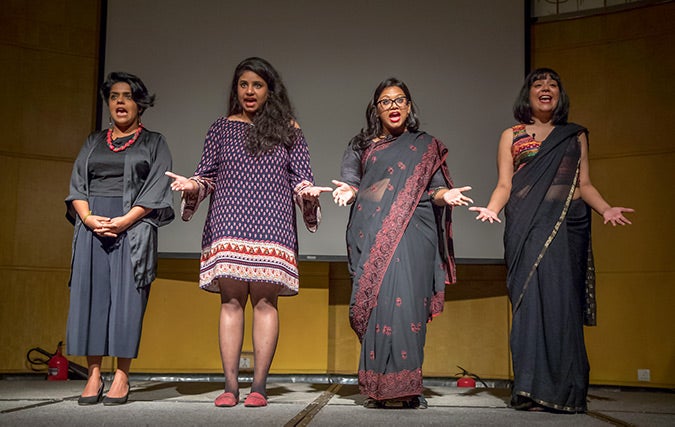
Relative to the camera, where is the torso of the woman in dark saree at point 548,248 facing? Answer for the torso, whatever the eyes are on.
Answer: toward the camera

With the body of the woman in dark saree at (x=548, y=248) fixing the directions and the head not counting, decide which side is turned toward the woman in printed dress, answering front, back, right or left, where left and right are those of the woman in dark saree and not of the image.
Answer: right

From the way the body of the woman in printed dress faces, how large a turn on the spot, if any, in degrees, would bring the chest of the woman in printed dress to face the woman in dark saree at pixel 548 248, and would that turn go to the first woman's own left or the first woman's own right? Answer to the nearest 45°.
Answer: approximately 90° to the first woman's own left

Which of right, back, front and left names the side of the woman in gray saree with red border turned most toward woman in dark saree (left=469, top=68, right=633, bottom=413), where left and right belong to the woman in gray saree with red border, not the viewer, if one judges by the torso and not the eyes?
left

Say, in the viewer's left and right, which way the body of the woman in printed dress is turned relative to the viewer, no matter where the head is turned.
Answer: facing the viewer

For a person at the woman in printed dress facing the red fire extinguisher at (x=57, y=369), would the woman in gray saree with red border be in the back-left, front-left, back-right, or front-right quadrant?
back-right

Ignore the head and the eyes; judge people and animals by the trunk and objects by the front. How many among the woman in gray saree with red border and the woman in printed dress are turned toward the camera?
2

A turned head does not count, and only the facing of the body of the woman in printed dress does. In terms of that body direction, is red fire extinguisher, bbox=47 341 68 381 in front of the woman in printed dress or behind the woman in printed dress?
behind

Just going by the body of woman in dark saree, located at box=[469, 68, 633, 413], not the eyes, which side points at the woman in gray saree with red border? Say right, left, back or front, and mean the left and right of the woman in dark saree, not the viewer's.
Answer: right
